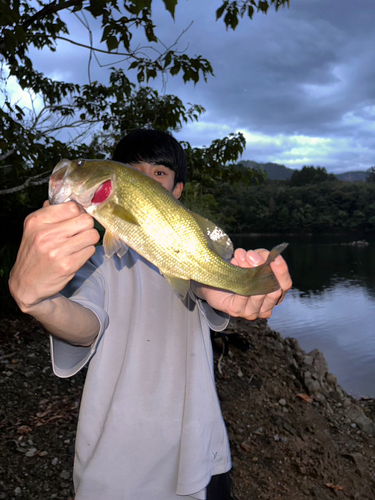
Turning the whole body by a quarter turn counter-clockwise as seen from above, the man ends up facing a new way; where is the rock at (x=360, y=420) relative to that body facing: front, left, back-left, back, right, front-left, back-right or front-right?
front-left

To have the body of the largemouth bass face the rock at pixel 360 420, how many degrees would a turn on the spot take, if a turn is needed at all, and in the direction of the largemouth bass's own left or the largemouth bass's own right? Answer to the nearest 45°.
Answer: approximately 135° to the largemouth bass's own right

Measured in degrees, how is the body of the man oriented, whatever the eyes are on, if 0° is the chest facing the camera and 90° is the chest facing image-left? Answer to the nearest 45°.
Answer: approximately 0°

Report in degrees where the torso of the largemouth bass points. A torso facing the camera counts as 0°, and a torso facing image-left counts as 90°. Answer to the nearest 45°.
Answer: approximately 90°
